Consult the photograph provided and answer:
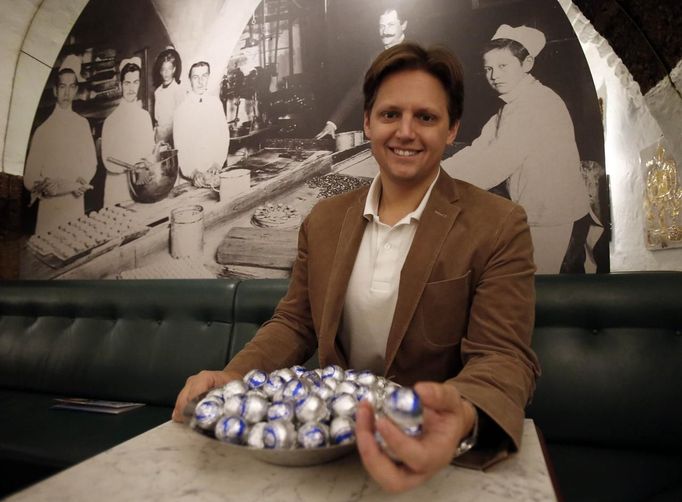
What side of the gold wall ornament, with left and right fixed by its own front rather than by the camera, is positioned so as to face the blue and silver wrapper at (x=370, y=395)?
front

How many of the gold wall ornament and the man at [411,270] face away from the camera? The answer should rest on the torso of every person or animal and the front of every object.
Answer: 0

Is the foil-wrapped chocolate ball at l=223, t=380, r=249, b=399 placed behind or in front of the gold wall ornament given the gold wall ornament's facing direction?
in front

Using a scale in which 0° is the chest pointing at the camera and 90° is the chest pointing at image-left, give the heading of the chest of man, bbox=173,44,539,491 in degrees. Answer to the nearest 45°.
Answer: approximately 45°

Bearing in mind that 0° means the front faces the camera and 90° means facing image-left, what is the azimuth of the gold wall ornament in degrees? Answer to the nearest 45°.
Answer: approximately 0°

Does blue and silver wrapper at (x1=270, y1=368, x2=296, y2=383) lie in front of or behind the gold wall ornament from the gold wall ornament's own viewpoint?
in front

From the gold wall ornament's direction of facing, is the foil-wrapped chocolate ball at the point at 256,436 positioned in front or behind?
in front

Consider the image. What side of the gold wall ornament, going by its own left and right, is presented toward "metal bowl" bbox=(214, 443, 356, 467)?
front
